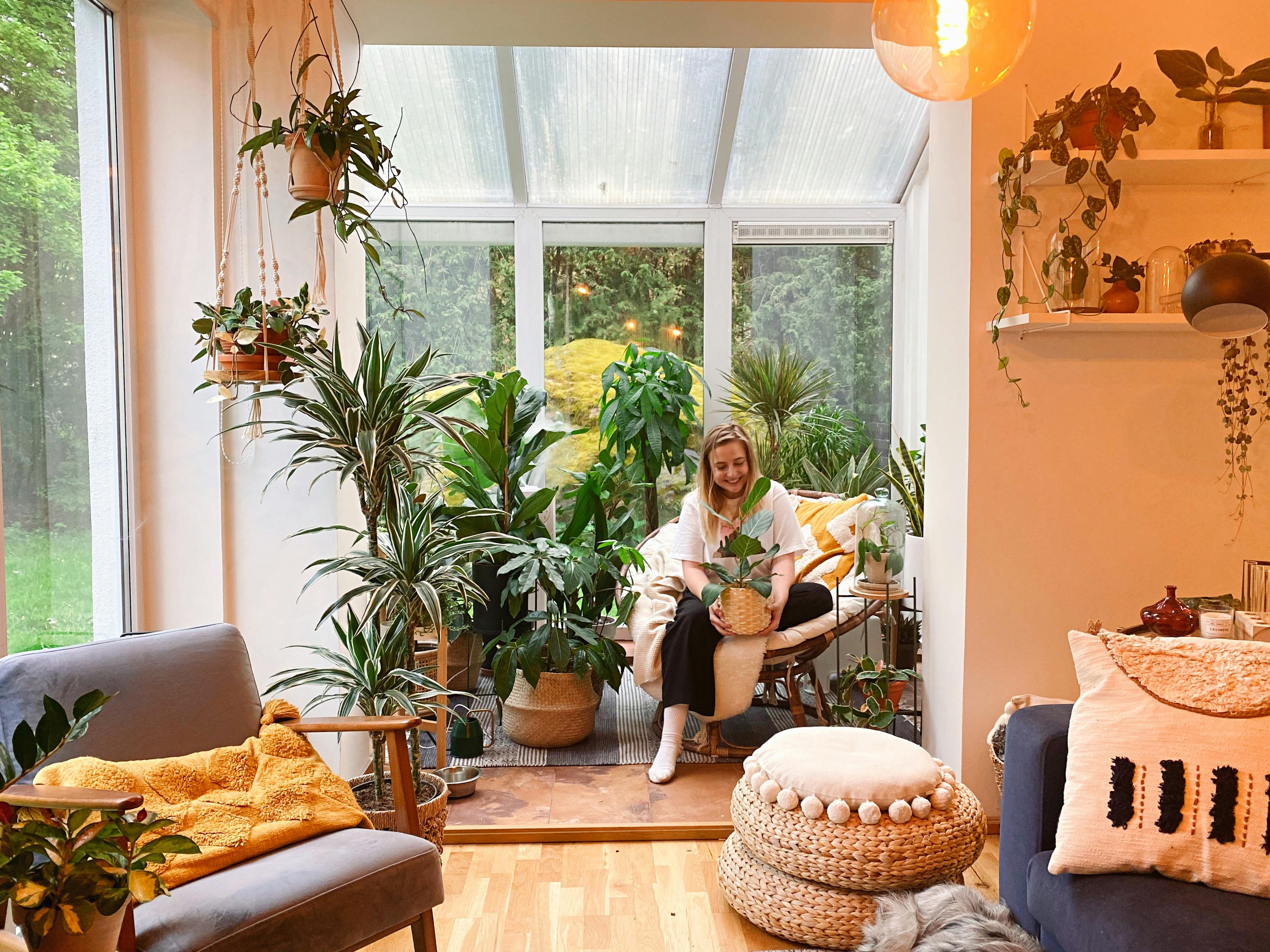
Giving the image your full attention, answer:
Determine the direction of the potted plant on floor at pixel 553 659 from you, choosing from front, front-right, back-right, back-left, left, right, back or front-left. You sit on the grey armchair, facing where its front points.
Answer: left

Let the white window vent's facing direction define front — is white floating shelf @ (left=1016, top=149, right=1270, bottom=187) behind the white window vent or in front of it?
in front

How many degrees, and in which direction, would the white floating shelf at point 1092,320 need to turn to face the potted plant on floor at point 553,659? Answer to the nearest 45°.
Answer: approximately 90° to its right

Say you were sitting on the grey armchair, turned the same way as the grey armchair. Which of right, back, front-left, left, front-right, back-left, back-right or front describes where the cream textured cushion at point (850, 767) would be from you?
front-left

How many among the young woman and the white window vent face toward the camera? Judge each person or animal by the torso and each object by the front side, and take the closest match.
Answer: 2

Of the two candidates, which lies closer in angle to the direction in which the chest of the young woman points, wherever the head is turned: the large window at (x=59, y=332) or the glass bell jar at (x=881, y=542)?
the large window

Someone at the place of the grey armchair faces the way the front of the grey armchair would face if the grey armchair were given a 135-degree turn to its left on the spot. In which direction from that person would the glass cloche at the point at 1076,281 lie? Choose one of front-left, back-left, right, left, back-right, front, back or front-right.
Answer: right

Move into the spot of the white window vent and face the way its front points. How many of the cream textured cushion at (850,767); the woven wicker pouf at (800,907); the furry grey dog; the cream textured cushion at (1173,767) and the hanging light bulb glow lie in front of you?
5

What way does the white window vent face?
toward the camera

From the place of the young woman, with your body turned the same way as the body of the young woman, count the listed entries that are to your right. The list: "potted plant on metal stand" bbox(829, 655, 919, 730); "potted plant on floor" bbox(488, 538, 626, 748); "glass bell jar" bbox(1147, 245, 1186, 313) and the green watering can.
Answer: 2

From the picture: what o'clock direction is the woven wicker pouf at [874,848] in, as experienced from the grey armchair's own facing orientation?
The woven wicker pouf is roughly at 11 o'clock from the grey armchair.
